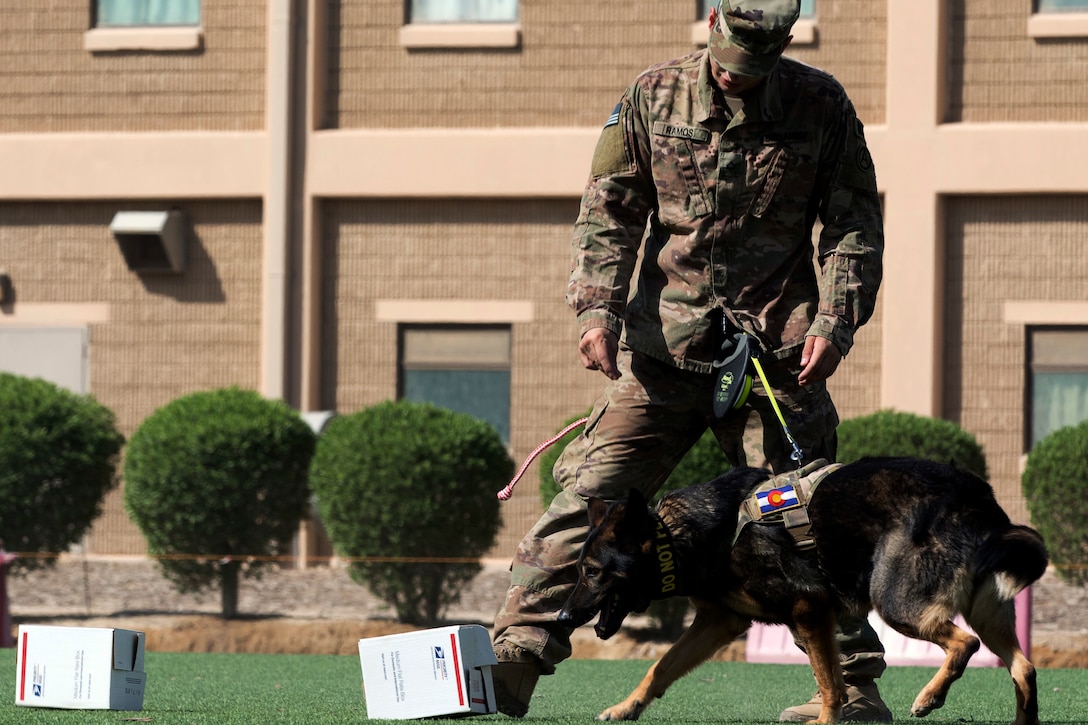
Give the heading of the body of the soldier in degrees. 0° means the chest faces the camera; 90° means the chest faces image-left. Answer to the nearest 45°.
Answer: approximately 0°

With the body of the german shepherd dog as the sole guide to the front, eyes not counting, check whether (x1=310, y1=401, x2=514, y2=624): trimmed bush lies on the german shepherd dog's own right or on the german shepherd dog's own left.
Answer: on the german shepherd dog's own right

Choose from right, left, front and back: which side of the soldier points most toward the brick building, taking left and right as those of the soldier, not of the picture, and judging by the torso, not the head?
back

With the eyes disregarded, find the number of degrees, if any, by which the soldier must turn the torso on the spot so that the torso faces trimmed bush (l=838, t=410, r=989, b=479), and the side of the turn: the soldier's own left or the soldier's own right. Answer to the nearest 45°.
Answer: approximately 180°

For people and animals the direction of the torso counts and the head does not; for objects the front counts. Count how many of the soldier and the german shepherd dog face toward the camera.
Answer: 1

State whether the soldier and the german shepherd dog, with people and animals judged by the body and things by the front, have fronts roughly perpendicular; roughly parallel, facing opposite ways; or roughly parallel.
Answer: roughly perpendicular

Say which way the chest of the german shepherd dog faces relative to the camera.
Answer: to the viewer's left

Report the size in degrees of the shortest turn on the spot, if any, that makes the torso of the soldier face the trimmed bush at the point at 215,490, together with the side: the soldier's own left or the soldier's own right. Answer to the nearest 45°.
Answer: approximately 135° to the soldier's own right
